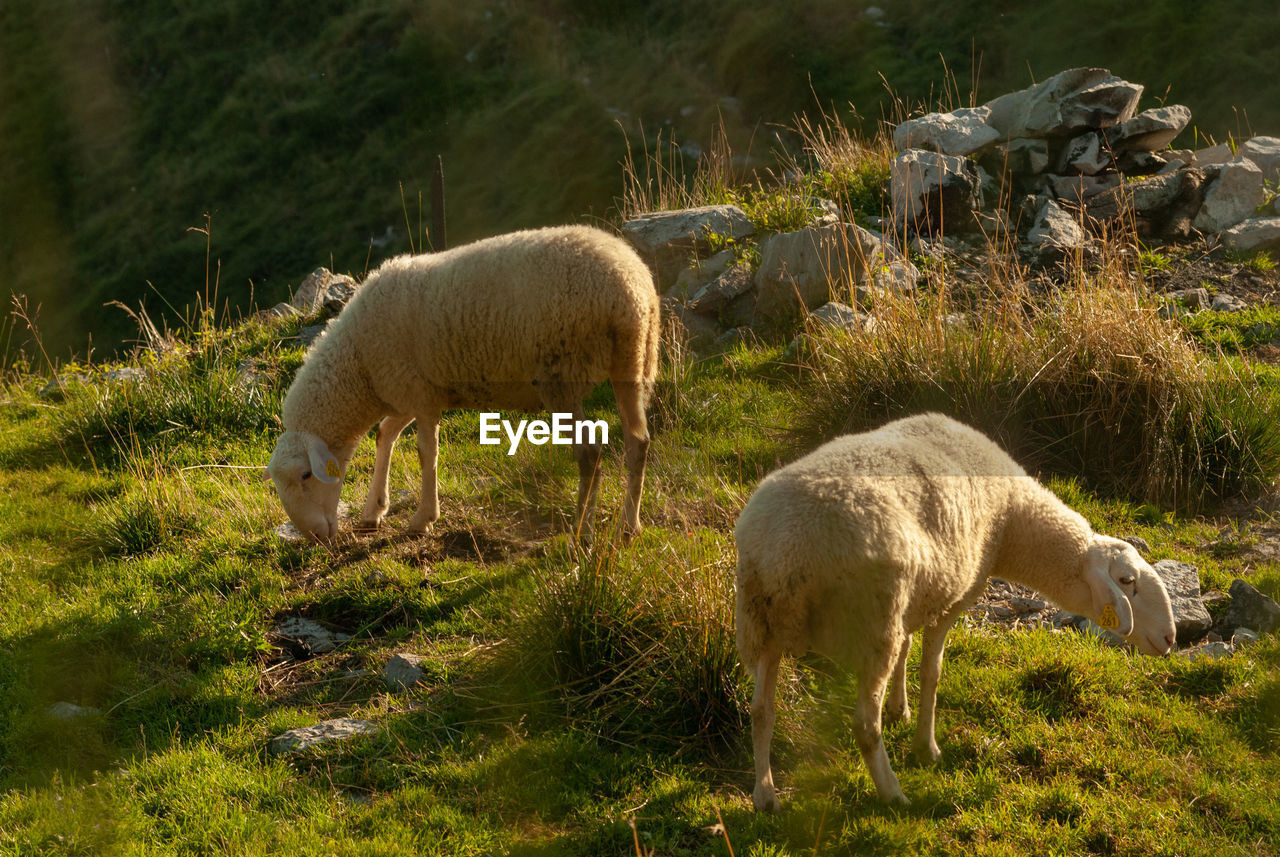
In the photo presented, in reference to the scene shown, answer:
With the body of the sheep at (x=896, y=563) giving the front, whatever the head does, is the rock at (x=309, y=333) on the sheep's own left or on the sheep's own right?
on the sheep's own left

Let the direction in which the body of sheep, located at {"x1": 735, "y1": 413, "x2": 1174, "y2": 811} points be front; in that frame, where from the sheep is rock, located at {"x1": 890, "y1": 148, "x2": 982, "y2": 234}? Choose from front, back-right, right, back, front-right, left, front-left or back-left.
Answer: front-left

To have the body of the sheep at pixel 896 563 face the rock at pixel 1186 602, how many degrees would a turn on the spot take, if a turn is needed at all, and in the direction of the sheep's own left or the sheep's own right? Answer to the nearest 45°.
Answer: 0° — it already faces it

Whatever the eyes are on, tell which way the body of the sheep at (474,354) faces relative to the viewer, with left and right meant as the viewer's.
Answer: facing to the left of the viewer

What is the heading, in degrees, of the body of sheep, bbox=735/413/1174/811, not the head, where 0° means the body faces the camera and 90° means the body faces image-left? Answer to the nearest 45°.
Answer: approximately 225°

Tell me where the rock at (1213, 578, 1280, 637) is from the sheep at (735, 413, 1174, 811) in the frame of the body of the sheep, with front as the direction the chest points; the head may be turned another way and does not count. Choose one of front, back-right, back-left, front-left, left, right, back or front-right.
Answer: front

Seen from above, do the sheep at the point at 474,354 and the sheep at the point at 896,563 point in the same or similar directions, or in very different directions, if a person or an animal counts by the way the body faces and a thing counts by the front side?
very different directions

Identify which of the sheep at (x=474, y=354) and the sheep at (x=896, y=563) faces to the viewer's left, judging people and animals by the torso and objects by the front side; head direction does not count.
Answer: the sheep at (x=474, y=354)

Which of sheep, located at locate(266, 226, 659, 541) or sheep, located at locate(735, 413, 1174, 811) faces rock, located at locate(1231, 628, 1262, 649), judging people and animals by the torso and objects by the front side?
sheep, located at locate(735, 413, 1174, 811)

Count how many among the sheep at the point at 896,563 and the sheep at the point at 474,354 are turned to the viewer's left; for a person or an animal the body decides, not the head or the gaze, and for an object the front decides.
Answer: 1

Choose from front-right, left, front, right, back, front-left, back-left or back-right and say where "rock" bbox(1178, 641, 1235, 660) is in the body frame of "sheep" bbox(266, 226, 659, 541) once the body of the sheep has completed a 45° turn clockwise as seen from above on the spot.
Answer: back

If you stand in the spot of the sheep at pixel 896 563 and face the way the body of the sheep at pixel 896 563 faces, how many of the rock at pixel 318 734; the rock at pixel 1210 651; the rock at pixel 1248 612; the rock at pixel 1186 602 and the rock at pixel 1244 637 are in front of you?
4

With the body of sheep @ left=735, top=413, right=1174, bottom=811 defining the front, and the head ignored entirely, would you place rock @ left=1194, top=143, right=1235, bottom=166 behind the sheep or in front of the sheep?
in front
